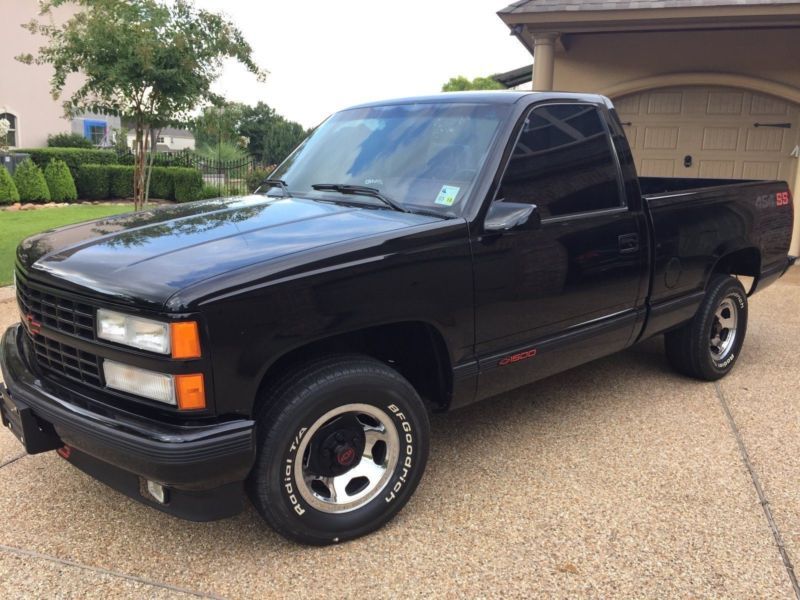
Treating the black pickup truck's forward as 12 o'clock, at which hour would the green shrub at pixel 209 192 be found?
The green shrub is roughly at 4 o'clock from the black pickup truck.

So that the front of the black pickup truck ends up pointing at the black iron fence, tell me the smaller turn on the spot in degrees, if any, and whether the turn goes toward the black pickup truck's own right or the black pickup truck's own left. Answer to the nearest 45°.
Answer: approximately 135° to the black pickup truck's own right

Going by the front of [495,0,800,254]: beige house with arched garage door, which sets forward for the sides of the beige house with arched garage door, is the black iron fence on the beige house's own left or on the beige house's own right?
on the beige house's own right

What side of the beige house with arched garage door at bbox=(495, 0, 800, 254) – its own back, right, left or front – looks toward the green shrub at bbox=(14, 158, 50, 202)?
right

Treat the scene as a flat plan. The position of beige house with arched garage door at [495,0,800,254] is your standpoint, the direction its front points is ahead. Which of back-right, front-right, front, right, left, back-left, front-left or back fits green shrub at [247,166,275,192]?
back-right

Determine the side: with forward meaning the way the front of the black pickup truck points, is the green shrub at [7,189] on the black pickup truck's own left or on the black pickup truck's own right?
on the black pickup truck's own right

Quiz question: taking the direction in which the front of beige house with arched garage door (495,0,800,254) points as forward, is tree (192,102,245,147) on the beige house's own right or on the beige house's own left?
on the beige house's own right

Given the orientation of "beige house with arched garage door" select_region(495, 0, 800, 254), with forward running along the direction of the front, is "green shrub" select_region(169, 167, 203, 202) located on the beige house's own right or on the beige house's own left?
on the beige house's own right

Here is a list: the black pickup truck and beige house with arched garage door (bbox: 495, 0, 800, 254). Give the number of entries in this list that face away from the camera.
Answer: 0

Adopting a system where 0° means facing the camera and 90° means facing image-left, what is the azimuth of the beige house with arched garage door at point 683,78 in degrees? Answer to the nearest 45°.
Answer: approximately 0°

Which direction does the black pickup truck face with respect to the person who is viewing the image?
facing the viewer and to the left of the viewer
